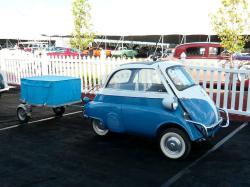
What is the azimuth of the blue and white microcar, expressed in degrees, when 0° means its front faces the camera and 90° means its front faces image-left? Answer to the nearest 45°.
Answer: approximately 315°

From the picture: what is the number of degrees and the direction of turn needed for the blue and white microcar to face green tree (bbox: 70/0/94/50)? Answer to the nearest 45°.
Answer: approximately 135° to its left

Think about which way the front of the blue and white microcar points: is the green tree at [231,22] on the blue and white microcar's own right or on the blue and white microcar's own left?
on the blue and white microcar's own left
